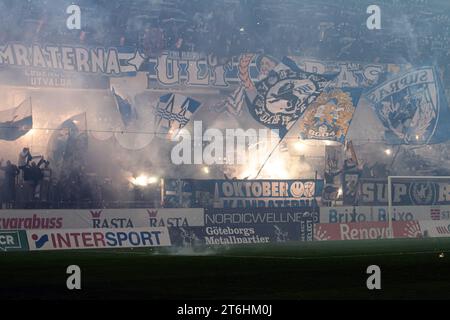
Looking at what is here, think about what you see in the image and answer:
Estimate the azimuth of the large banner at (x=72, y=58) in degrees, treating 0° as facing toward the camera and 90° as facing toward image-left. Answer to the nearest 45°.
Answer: approximately 0°

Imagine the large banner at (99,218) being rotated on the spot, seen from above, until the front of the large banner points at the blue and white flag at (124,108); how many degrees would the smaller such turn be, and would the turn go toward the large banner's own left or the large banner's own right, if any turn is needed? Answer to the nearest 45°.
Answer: approximately 180°

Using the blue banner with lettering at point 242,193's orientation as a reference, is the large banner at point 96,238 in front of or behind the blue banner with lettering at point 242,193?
in front

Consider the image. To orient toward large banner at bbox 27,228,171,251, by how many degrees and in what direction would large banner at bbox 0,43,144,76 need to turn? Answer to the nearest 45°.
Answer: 0° — it already faces it

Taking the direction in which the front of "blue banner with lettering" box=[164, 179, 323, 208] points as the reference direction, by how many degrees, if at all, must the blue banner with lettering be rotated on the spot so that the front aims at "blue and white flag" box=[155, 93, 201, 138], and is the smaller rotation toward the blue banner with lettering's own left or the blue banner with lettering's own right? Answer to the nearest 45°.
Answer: approximately 135° to the blue banner with lettering's own right

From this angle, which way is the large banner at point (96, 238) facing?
toward the camera

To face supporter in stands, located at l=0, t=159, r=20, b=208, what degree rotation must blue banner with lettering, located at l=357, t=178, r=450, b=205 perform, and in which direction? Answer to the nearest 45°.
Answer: approximately 45° to its right

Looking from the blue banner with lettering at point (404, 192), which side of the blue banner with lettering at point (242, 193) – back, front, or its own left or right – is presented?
left

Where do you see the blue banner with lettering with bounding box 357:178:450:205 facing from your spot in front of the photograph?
facing the viewer
